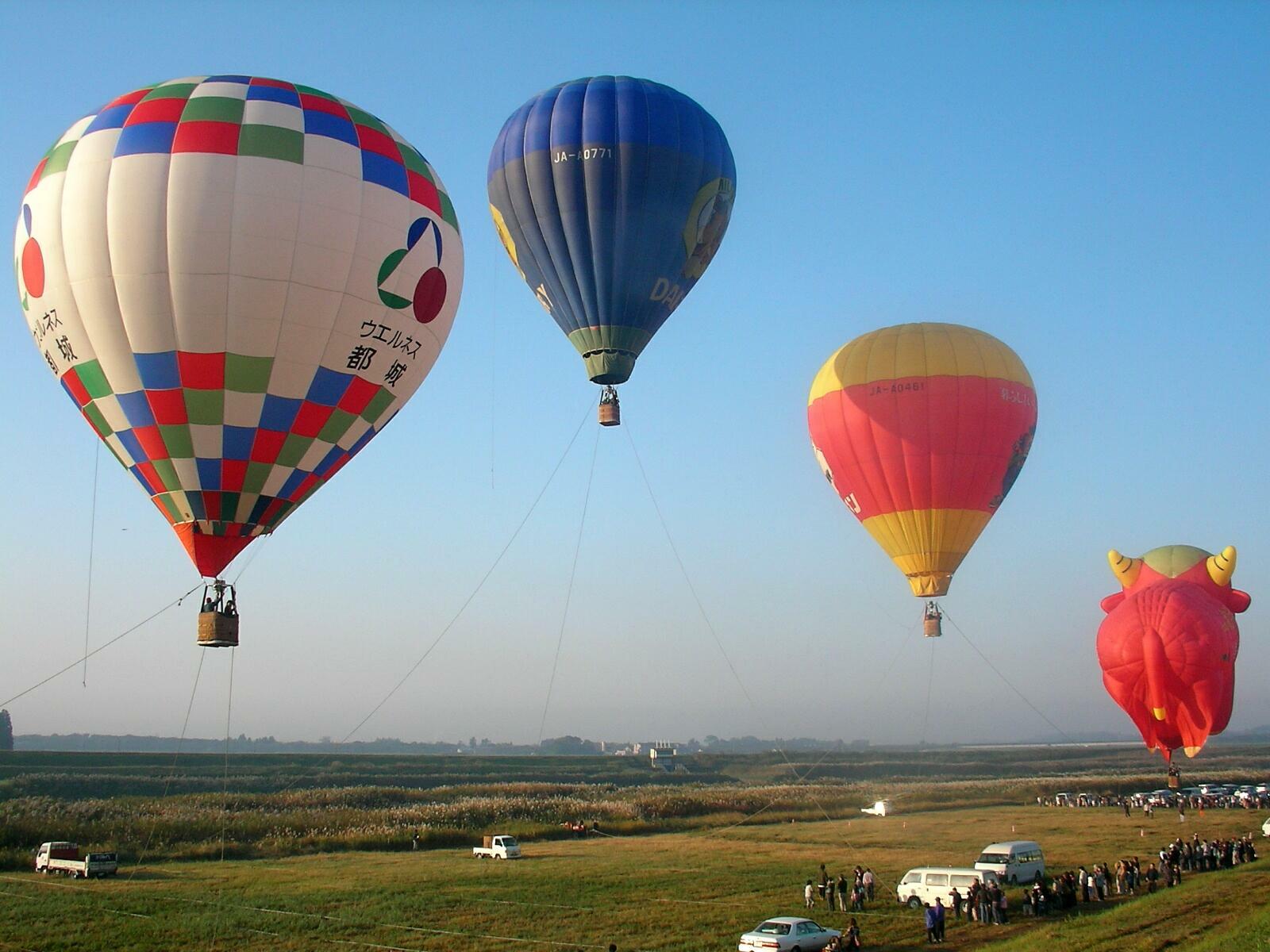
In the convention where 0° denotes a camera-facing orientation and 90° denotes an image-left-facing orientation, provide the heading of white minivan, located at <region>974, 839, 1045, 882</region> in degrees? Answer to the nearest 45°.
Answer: approximately 45°

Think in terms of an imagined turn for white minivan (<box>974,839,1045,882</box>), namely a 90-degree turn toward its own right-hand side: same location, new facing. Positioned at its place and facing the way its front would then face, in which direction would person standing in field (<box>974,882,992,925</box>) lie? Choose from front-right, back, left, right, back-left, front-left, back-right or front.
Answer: back-left

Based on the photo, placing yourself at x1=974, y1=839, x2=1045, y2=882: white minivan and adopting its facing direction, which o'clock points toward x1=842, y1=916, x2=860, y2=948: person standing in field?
The person standing in field is roughly at 11 o'clock from the white minivan.

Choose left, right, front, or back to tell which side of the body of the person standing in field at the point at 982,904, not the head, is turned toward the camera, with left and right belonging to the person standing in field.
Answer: back

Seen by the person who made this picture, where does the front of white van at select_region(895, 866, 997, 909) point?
facing to the left of the viewer

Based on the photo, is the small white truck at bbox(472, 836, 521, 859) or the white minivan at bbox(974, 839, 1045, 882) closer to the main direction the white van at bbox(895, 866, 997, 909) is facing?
the small white truck
